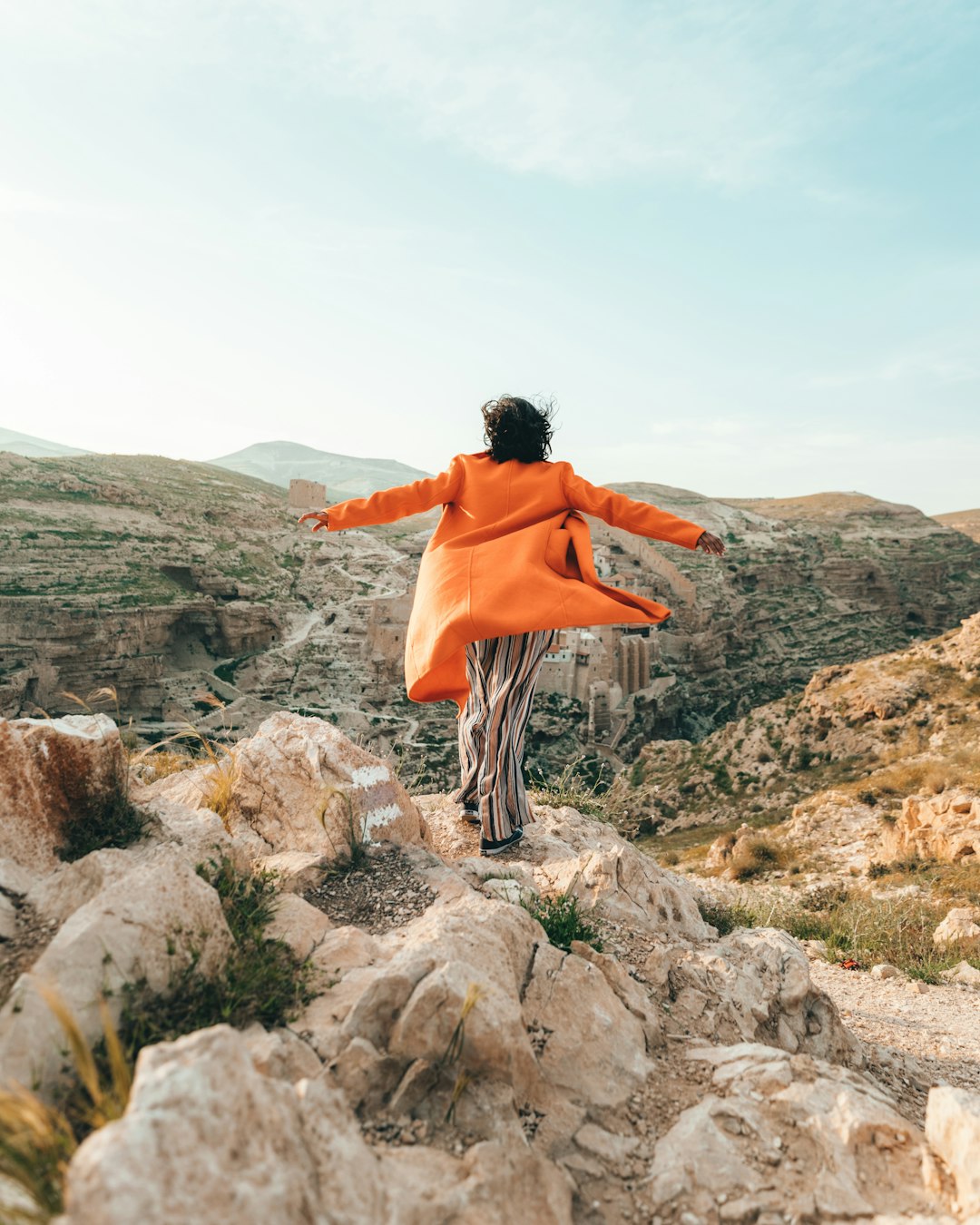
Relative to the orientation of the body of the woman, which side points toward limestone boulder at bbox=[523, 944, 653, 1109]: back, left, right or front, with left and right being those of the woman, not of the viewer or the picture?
back

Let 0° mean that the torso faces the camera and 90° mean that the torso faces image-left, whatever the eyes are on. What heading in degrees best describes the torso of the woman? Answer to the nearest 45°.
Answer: approximately 180°

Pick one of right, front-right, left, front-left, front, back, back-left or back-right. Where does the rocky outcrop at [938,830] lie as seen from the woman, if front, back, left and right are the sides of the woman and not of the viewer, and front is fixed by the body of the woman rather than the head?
front-right

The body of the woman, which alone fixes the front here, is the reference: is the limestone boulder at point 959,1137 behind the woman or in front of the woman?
behind

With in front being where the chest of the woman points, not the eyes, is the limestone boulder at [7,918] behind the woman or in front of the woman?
behind

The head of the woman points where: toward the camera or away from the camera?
away from the camera

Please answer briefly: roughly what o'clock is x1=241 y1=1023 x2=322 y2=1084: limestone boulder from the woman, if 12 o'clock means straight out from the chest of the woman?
The limestone boulder is roughly at 6 o'clock from the woman.

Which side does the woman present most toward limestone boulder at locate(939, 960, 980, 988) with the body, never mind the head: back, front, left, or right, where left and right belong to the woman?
right
